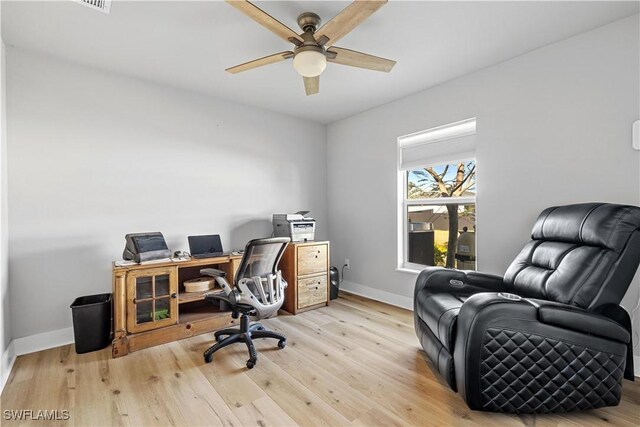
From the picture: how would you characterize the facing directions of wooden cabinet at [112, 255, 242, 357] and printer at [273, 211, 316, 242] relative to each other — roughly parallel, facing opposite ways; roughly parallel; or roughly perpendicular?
roughly parallel

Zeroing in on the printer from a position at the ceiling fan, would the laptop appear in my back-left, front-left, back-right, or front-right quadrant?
front-left

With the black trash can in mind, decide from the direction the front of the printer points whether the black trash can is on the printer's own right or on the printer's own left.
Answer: on the printer's own right

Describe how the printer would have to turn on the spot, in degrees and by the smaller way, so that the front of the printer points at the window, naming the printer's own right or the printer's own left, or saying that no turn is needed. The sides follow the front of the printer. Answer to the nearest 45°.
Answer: approximately 45° to the printer's own left

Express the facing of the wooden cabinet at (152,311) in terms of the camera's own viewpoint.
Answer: facing the viewer and to the right of the viewer

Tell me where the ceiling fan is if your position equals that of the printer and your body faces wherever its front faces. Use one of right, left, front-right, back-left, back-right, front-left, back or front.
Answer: front-right

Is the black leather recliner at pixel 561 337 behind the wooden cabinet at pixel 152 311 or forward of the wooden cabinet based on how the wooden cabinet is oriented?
forward

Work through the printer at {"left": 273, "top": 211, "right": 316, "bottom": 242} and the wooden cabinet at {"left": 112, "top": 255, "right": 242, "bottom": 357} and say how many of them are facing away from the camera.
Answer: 0

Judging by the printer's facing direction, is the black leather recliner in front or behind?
in front

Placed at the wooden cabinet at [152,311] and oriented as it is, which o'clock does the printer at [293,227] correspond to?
The printer is roughly at 10 o'clock from the wooden cabinet.
